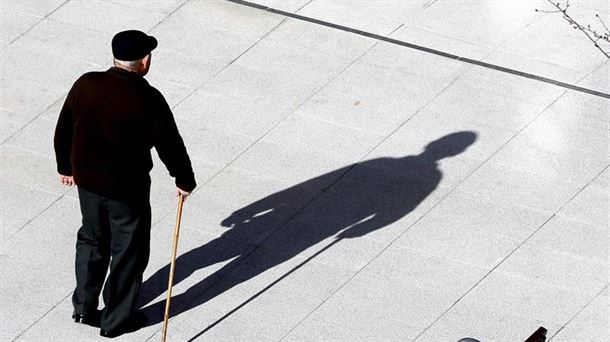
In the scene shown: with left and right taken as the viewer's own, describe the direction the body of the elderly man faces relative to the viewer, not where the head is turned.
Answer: facing away from the viewer and to the right of the viewer

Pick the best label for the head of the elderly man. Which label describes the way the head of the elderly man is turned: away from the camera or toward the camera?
away from the camera
